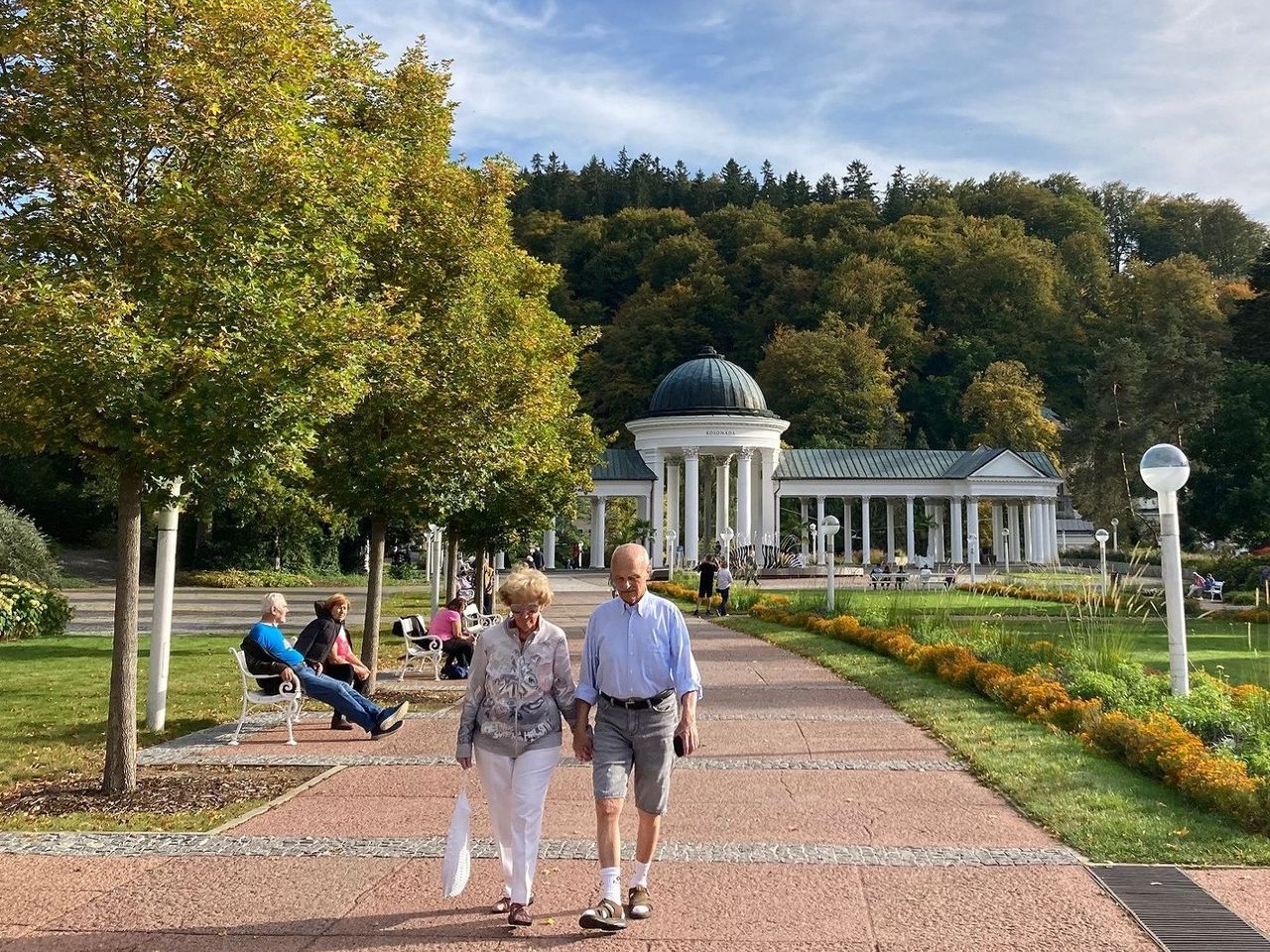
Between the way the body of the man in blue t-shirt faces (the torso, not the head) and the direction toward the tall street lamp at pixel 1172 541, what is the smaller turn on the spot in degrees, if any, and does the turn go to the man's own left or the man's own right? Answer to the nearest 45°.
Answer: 0° — they already face it

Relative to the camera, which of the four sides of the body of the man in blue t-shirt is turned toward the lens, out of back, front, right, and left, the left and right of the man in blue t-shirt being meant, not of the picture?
right

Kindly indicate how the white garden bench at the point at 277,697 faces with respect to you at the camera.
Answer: facing to the right of the viewer

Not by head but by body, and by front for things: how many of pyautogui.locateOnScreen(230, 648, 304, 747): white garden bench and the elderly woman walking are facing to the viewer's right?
1

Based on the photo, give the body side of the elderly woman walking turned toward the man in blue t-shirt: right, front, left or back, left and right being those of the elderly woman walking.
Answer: back

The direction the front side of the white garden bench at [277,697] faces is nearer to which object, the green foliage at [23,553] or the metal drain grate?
the metal drain grate

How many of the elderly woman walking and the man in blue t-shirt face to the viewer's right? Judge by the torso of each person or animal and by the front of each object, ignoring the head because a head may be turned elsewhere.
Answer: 1

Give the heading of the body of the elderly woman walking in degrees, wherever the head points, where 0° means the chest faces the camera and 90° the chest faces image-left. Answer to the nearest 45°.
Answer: approximately 0°

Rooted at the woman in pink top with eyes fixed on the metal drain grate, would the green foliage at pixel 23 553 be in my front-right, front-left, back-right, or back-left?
back-right

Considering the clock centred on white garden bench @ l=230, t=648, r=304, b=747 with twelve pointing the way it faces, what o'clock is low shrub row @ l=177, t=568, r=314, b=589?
The low shrub row is roughly at 9 o'clock from the white garden bench.

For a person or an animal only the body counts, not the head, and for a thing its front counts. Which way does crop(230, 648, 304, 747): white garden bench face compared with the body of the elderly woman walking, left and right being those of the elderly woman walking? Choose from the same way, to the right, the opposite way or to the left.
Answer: to the left

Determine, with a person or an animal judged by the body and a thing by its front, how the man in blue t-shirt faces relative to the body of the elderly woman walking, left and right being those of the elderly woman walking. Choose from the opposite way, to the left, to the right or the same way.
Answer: to the left

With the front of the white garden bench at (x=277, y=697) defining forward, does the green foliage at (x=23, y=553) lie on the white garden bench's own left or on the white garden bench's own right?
on the white garden bench's own left

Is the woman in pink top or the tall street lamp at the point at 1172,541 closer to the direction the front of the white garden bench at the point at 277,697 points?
the tall street lamp
